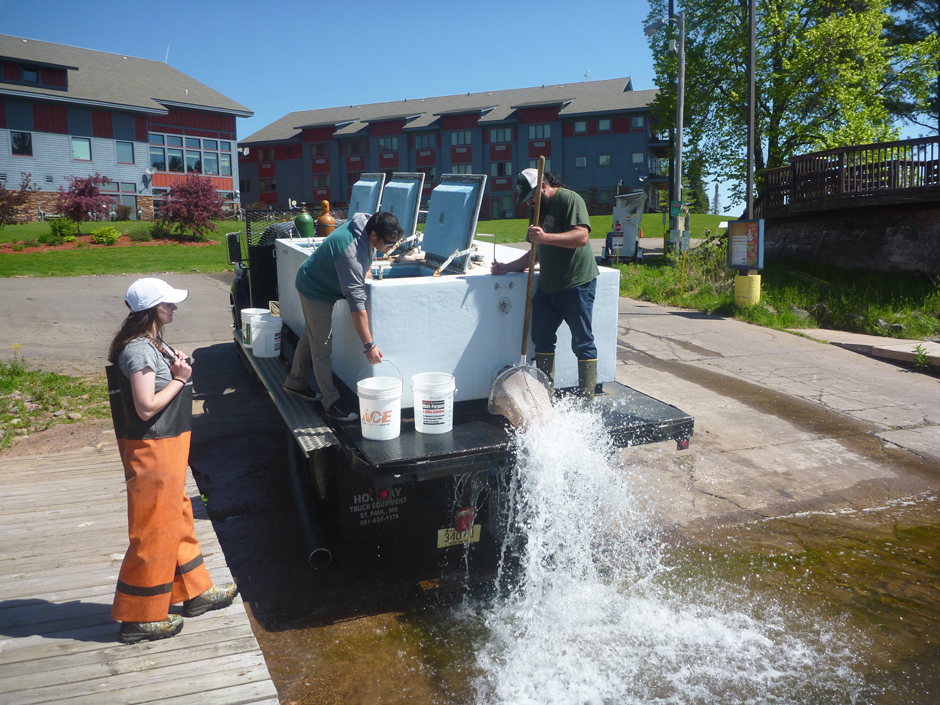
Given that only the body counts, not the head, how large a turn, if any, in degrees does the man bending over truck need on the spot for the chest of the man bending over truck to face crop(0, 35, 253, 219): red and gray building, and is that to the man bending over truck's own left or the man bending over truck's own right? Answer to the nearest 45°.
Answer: approximately 90° to the man bending over truck's own left

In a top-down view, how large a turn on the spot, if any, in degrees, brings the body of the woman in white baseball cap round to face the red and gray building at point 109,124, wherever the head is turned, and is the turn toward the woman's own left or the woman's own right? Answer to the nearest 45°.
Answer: approximately 90° to the woman's own left

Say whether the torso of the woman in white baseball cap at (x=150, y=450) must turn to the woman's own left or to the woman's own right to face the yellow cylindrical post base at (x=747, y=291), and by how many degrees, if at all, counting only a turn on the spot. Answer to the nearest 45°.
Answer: approximately 45° to the woman's own left

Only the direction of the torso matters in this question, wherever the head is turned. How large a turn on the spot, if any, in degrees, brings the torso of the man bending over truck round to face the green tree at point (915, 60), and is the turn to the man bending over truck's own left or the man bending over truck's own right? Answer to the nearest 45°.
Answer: approximately 45° to the man bending over truck's own left

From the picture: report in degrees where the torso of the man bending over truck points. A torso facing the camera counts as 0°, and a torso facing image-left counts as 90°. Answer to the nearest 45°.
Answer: approximately 270°

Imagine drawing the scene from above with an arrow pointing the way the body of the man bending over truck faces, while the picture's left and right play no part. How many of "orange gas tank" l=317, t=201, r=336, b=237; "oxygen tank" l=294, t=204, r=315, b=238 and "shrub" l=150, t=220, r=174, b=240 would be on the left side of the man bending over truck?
3

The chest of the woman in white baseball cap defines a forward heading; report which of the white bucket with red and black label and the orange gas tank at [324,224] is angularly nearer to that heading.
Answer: the white bucket with red and black label

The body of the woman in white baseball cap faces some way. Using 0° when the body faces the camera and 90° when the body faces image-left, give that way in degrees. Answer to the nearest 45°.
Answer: approximately 270°

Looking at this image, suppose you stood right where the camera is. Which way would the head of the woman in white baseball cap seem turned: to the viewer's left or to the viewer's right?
to the viewer's right
